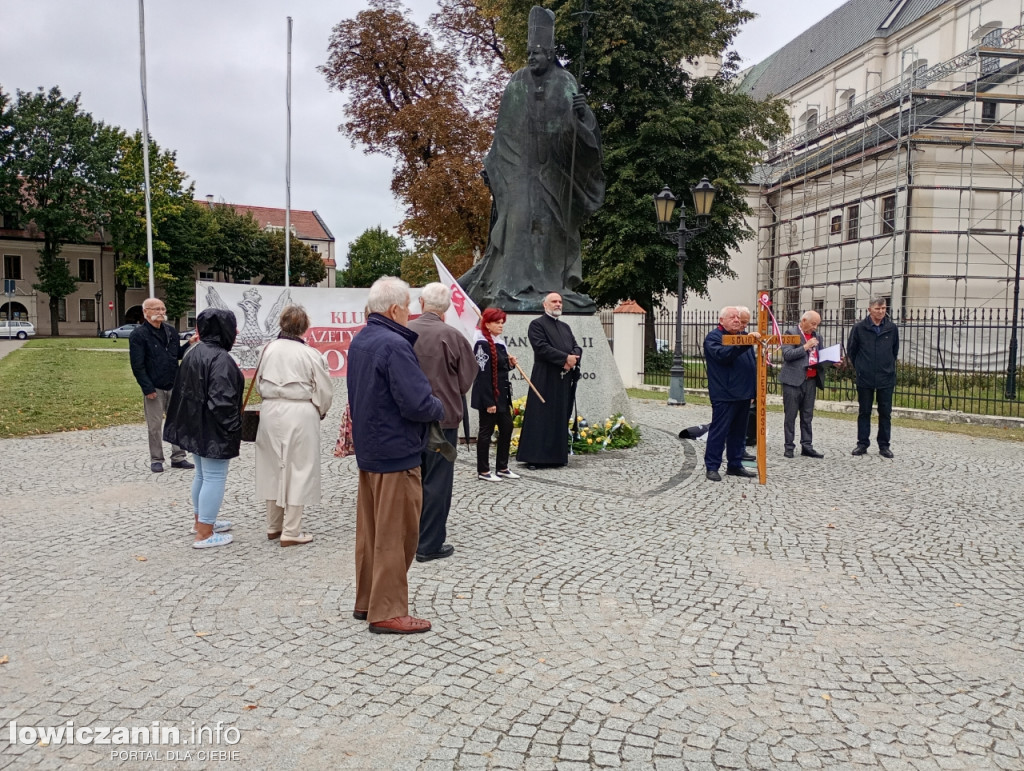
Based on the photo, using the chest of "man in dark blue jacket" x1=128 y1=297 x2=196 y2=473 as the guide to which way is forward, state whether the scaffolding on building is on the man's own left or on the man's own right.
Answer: on the man's own left

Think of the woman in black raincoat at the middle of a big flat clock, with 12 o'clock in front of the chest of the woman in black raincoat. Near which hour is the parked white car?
The parked white car is roughly at 10 o'clock from the woman in black raincoat.

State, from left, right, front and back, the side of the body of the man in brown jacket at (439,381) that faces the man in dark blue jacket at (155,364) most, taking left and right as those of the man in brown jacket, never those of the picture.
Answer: left

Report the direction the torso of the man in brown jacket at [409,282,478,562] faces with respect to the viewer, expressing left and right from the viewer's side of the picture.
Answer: facing away from the viewer and to the right of the viewer

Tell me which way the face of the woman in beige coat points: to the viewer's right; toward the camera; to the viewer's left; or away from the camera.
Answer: away from the camera

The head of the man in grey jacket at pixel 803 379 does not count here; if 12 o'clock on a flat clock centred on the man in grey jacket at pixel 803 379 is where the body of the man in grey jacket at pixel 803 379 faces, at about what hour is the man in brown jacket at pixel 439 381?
the man in brown jacket at pixel 439 381 is roughly at 2 o'clock from the man in grey jacket at pixel 803 379.

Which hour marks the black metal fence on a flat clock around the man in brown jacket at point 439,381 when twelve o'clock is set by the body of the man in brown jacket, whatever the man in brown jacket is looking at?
The black metal fence is roughly at 12 o'clock from the man in brown jacket.

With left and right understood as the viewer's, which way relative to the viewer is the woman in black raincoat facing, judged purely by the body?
facing away from the viewer and to the right of the viewer

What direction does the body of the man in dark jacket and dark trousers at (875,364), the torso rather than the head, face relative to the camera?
toward the camera

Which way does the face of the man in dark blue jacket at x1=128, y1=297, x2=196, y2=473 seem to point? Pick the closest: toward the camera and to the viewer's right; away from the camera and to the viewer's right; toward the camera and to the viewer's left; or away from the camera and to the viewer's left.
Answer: toward the camera and to the viewer's right

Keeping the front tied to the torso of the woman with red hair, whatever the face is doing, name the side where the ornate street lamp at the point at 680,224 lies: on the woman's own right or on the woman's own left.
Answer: on the woman's own left

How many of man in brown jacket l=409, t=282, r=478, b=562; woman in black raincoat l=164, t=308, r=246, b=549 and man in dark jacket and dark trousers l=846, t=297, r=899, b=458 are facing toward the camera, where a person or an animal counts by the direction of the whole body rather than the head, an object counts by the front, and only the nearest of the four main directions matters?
1

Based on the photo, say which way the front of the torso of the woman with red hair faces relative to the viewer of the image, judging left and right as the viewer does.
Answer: facing the viewer and to the right of the viewer
